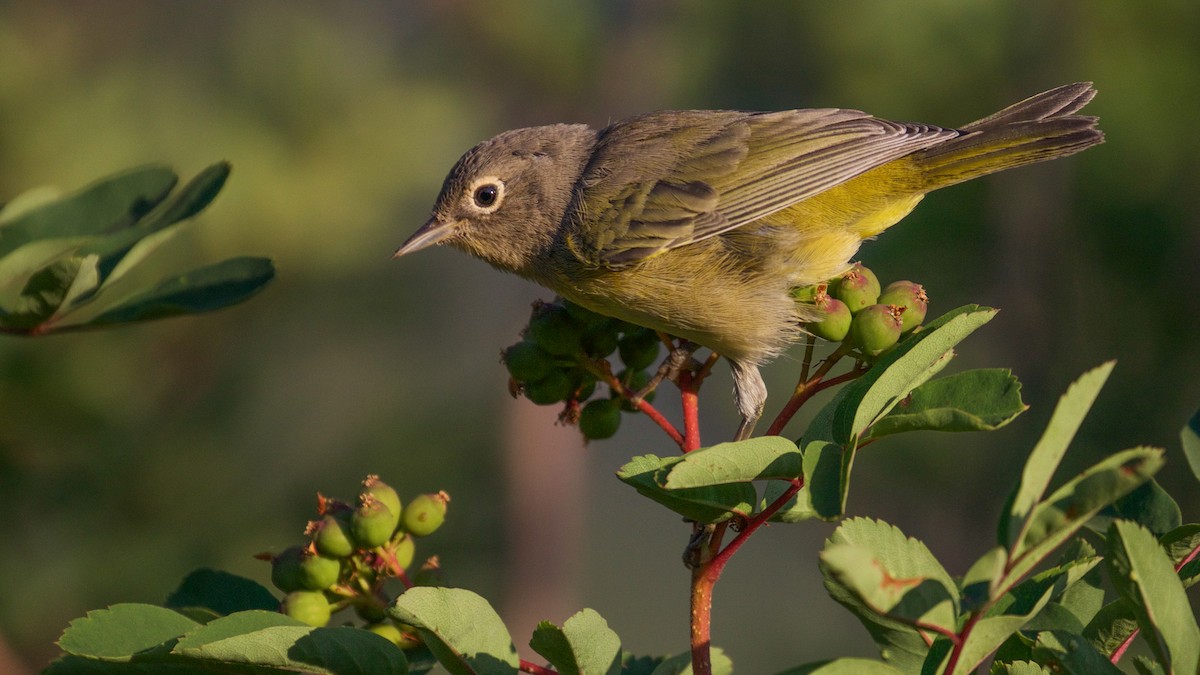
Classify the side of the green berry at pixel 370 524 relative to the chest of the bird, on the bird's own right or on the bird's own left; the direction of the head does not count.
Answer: on the bird's own left

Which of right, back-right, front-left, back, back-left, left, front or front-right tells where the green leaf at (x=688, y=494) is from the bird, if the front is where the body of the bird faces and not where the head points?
left

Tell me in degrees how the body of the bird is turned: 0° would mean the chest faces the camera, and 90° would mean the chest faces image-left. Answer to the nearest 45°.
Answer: approximately 90°

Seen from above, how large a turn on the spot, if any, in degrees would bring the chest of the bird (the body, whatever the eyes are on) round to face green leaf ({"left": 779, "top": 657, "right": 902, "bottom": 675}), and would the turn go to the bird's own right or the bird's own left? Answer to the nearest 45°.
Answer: approximately 90° to the bird's own left

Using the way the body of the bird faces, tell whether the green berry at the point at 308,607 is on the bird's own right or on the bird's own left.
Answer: on the bird's own left
